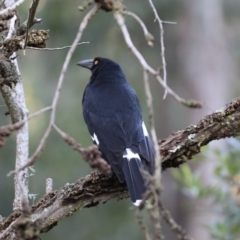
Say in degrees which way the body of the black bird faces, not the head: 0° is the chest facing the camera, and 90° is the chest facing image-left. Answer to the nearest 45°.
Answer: approximately 135°

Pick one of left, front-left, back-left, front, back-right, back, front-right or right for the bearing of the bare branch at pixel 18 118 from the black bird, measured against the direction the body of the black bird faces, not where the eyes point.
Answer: left
